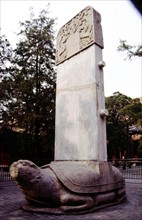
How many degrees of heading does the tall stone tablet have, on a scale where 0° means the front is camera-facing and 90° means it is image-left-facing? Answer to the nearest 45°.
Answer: approximately 45°

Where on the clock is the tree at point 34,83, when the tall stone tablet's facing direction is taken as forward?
The tree is roughly at 4 o'clock from the tall stone tablet.
